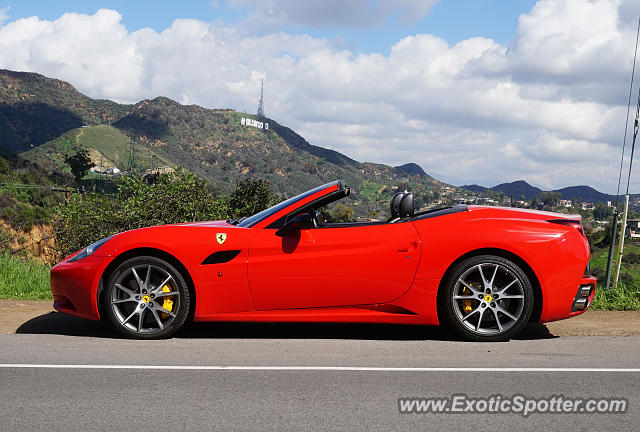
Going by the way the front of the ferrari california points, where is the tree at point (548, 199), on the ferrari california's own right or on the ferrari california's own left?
on the ferrari california's own right

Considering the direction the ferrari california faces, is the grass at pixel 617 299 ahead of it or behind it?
behind

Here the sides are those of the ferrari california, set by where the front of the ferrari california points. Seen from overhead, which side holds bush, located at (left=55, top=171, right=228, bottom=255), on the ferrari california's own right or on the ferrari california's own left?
on the ferrari california's own right

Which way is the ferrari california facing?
to the viewer's left
